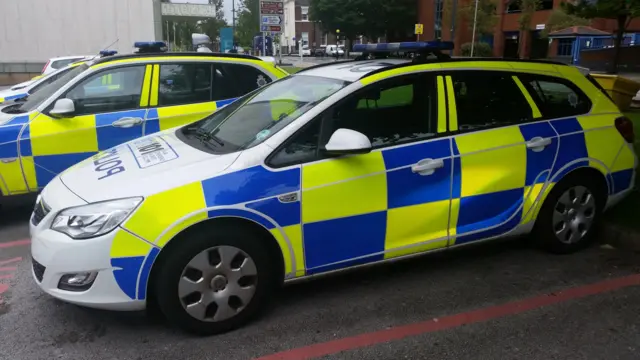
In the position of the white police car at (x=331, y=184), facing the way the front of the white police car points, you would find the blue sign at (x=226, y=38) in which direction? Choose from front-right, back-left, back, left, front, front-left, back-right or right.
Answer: back-right

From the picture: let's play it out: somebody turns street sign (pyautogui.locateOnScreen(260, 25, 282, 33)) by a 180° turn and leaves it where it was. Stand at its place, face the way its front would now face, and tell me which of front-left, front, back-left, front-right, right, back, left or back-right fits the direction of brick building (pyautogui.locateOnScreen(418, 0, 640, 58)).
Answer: front-right

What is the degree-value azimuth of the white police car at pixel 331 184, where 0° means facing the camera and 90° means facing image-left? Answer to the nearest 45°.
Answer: approximately 45°

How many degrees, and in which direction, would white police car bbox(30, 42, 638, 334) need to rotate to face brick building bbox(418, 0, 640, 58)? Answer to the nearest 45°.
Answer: approximately 135° to its right

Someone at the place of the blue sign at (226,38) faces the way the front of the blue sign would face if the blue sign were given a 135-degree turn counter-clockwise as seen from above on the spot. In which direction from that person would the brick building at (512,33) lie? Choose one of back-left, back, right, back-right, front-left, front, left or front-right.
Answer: front-right

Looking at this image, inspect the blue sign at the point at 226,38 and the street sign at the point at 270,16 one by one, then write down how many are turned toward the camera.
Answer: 2

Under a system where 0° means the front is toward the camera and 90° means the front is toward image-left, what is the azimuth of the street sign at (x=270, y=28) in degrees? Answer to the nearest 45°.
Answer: approximately 0°

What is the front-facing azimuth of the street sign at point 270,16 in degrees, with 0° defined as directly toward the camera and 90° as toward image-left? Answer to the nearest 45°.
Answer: approximately 0°
